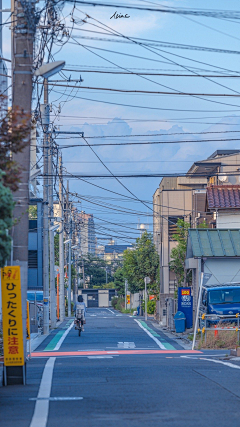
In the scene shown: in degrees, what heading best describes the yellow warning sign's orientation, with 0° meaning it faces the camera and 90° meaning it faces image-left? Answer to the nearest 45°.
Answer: approximately 0°

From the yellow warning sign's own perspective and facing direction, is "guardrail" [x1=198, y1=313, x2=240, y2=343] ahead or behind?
behind
